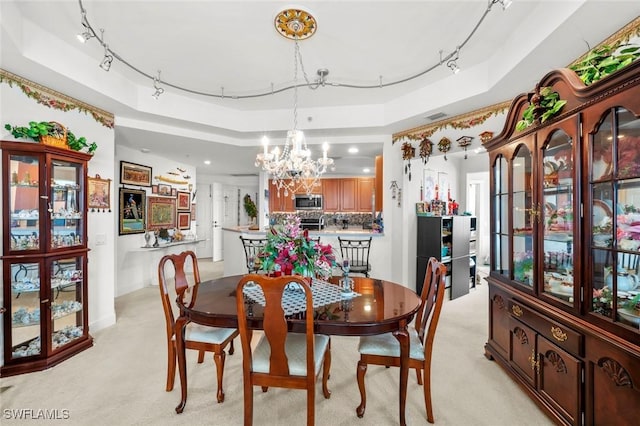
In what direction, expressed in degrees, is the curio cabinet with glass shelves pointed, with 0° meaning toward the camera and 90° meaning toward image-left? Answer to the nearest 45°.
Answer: approximately 315°

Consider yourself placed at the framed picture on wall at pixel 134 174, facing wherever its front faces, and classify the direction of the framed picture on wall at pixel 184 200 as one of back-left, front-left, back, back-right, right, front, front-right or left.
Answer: left

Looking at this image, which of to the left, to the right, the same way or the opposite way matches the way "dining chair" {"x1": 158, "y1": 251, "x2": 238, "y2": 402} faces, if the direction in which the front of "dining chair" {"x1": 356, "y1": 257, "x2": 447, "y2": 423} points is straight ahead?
the opposite way

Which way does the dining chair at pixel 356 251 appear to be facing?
away from the camera

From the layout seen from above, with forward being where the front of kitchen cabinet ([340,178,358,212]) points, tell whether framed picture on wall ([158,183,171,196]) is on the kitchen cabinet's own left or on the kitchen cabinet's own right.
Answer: on the kitchen cabinet's own right

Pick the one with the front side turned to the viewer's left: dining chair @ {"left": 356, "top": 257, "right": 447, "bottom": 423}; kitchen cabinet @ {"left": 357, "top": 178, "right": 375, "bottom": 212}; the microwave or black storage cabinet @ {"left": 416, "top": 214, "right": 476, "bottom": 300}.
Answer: the dining chair

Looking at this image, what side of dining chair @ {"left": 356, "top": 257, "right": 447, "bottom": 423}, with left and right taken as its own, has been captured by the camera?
left

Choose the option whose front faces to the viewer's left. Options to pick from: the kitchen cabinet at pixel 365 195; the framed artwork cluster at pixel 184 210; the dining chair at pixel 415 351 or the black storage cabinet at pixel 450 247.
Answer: the dining chair

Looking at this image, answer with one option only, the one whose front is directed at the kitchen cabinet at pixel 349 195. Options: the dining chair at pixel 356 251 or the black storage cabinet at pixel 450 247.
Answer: the dining chair

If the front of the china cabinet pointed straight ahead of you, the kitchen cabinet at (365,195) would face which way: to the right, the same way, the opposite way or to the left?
to the left

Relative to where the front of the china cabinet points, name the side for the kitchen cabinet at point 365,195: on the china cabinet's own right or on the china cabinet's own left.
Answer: on the china cabinet's own right

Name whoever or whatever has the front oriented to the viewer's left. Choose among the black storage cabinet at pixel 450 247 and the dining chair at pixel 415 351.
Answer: the dining chair

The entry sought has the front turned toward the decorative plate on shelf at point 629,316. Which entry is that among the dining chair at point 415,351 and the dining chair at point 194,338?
the dining chair at point 194,338

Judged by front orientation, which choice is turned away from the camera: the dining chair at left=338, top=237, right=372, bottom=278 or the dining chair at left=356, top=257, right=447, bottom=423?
the dining chair at left=338, top=237, right=372, bottom=278

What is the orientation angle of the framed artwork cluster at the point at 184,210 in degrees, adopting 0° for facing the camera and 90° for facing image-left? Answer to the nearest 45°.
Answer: approximately 315°
